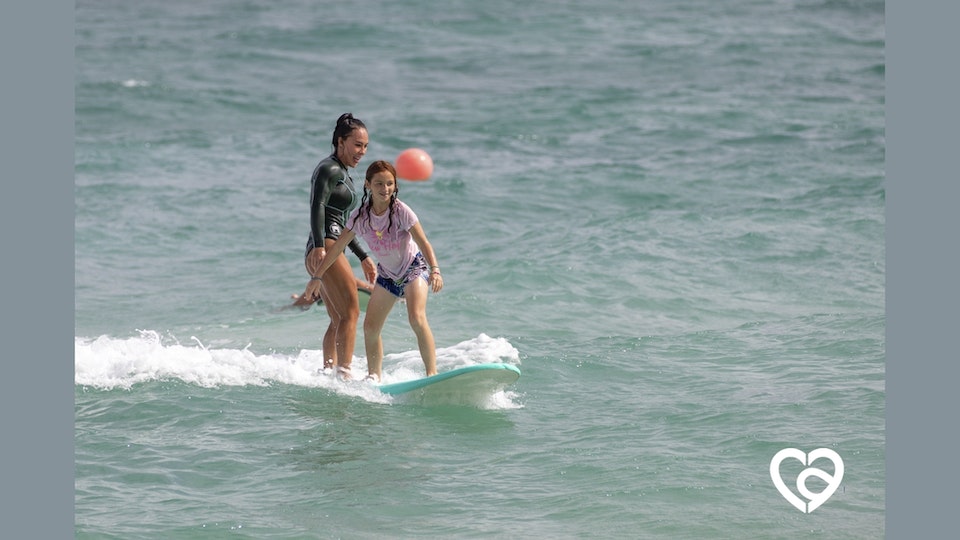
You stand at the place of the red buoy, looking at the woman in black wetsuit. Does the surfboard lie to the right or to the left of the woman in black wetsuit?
left

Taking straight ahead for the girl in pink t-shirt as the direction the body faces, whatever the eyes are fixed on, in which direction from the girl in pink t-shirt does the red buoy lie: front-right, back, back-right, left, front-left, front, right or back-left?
back

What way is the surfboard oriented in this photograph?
to the viewer's right

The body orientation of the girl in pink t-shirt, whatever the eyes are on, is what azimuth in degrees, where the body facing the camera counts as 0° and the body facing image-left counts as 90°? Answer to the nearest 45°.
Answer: approximately 0°

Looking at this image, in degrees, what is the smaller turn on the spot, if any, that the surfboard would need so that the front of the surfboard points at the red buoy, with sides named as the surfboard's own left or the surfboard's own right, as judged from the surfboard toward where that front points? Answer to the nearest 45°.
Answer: approximately 90° to the surfboard's own left
